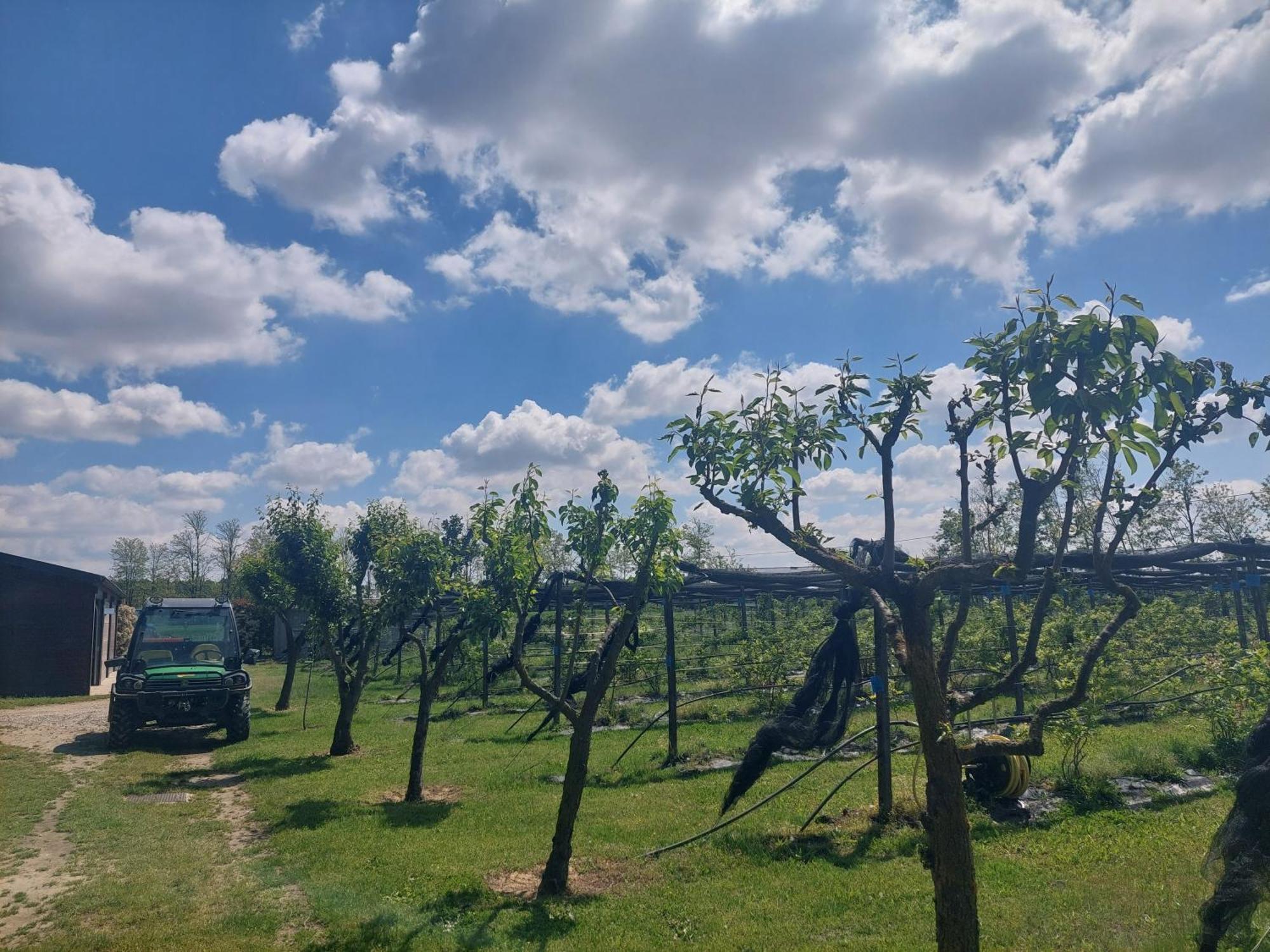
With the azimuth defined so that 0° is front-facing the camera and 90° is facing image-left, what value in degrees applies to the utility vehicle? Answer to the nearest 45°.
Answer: approximately 0°

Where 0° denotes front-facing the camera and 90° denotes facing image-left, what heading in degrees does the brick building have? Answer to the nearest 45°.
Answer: approximately 270°

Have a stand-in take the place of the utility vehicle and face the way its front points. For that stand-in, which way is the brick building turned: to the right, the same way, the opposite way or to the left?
to the left

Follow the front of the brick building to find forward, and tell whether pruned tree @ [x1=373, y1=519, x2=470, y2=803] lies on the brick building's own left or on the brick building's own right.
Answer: on the brick building's own right

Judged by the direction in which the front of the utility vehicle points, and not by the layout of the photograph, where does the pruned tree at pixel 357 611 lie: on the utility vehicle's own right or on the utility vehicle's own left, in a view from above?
on the utility vehicle's own left

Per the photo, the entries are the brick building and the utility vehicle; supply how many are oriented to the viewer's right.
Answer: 1
